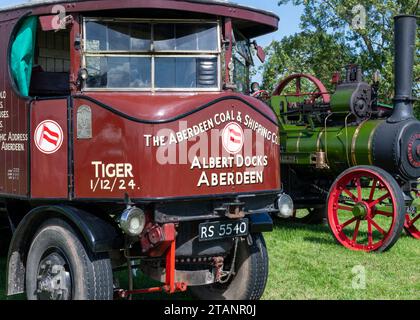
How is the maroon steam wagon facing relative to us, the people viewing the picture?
facing the viewer and to the right of the viewer

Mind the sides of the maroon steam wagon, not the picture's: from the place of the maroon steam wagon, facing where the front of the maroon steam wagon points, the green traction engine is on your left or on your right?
on your left

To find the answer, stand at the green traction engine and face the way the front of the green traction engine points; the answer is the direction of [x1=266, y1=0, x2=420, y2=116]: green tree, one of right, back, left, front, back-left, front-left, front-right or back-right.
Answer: back-left

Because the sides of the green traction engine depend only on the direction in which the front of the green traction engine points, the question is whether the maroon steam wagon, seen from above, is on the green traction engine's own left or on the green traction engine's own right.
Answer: on the green traction engine's own right

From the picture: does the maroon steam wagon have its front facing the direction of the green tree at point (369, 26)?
no

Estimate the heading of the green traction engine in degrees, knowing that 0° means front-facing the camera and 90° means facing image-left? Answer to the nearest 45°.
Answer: approximately 315°

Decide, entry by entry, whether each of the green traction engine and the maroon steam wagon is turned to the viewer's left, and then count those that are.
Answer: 0
